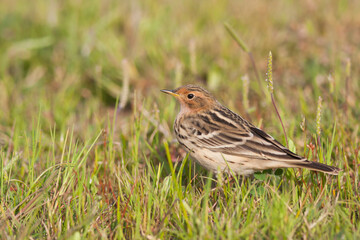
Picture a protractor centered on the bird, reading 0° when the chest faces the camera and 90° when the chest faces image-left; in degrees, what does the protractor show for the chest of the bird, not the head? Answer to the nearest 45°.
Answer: approximately 90°
